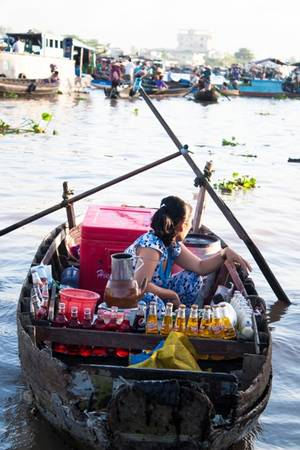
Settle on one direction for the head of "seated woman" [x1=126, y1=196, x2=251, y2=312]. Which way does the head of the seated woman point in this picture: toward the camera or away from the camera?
away from the camera
